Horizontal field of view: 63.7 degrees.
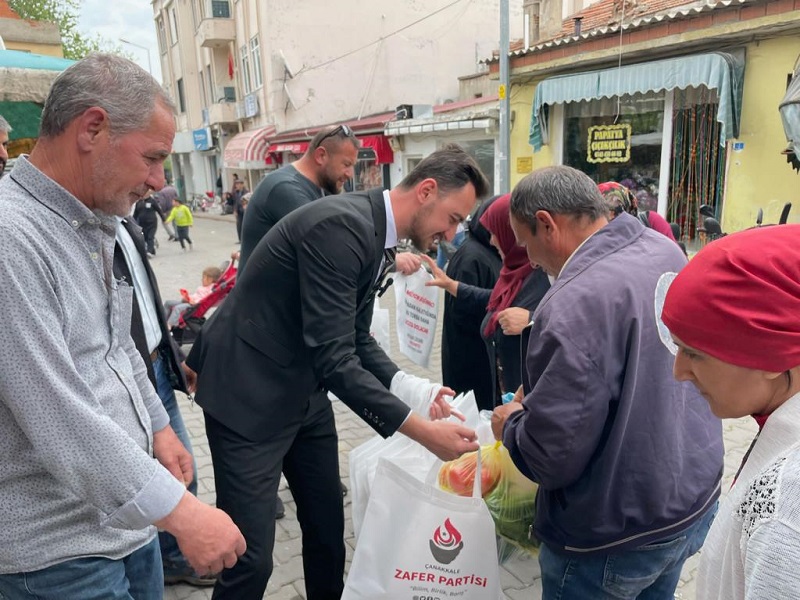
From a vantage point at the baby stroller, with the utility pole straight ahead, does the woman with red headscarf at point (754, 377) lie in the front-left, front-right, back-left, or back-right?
back-right

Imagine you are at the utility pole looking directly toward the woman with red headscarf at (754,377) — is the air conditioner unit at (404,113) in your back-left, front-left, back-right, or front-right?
back-right

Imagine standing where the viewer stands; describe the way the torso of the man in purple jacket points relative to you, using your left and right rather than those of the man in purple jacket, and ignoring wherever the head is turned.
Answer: facing away from the viewer and to the left of the viewer

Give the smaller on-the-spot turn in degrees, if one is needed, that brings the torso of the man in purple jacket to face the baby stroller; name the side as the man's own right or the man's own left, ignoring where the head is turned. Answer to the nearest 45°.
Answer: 0° — they already face it

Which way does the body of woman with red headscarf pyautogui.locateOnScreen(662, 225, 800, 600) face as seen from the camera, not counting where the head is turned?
to the viewer's left

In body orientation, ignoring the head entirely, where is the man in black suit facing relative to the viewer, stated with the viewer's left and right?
facing to the right of the viewer

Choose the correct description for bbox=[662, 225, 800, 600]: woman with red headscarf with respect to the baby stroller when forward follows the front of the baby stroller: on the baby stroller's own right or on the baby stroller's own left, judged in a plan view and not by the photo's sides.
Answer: on the baby stroller's own left

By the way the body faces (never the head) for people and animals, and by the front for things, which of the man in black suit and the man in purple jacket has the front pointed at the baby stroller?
the man in purple jacket

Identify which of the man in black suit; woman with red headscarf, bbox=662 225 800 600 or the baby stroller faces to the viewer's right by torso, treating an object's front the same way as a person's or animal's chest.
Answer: the man in black suit
